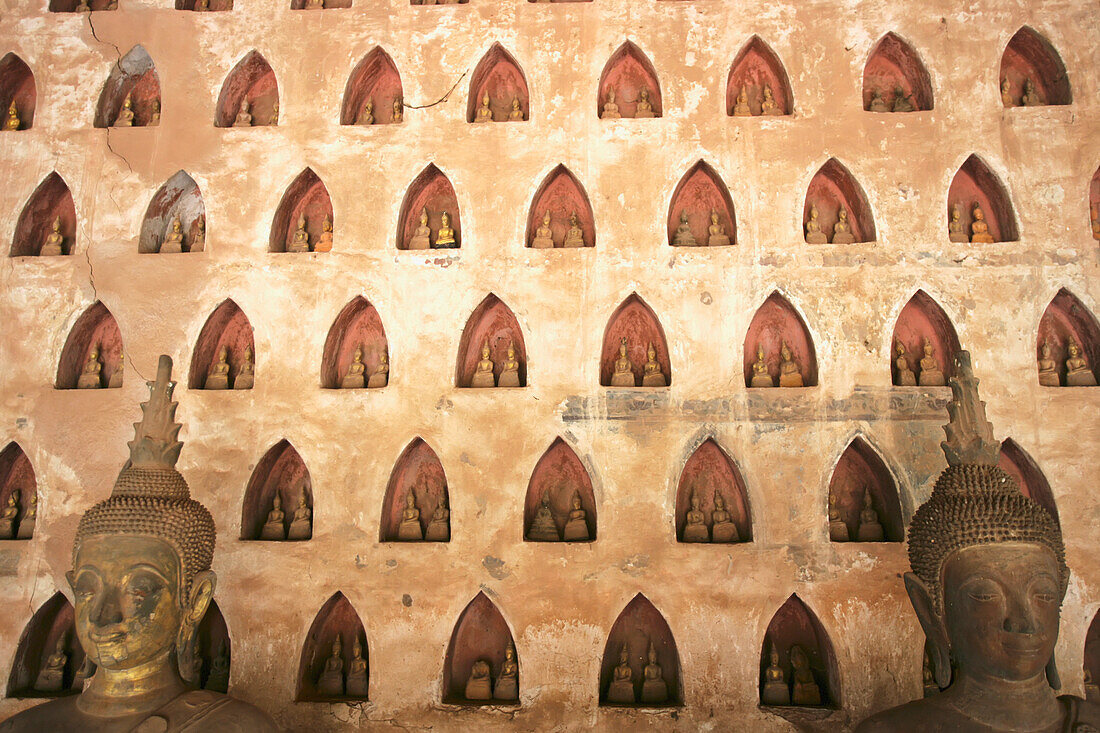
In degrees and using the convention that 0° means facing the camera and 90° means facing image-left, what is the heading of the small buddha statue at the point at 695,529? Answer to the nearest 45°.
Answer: approximately 0°

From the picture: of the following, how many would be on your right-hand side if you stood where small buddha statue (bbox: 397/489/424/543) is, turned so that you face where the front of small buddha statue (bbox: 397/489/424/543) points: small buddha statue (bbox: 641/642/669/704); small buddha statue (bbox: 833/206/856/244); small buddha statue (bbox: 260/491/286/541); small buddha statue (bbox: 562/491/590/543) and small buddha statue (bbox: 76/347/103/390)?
2

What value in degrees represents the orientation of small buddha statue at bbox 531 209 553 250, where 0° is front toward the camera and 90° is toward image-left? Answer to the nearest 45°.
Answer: approximately 0°

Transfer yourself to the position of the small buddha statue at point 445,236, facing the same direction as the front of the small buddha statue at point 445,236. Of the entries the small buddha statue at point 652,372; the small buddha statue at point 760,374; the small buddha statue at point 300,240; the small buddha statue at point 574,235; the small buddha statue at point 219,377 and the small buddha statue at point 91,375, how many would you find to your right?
3

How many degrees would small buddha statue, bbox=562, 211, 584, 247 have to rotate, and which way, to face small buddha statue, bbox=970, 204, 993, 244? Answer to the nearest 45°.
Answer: approximately 90° to its left
